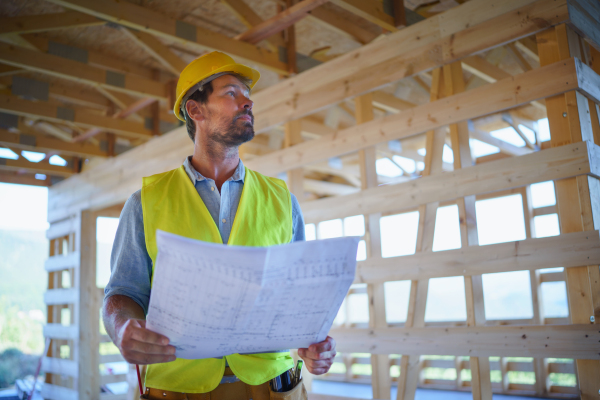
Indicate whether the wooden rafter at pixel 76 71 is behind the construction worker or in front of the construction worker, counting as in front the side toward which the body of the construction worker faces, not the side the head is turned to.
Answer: behind

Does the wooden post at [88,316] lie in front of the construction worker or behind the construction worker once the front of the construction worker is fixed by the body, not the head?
behind

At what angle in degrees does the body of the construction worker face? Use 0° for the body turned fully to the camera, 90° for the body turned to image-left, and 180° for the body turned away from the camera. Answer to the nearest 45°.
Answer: approximately 315°

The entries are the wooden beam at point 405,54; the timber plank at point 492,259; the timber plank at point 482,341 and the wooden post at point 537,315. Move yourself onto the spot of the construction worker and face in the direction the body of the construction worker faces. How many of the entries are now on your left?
4

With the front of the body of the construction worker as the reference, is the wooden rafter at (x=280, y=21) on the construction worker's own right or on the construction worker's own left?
on the construction worker's own left

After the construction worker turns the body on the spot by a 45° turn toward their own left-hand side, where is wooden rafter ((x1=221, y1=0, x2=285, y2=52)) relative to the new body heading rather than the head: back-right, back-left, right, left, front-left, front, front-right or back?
left

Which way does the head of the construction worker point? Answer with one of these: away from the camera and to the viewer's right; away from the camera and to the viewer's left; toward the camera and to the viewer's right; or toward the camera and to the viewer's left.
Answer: toward the camera and to the viewer's right

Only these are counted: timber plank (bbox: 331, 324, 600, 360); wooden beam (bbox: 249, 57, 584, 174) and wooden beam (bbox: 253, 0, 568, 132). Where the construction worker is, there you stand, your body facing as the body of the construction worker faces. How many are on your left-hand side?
3

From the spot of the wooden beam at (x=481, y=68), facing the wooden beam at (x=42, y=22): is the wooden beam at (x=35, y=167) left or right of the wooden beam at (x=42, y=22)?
right

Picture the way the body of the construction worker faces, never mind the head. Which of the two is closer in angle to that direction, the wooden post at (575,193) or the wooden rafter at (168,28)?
the wooden post

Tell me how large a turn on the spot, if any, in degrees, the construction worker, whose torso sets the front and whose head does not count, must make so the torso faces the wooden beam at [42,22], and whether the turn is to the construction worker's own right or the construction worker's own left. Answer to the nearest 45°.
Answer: approximately 180°
